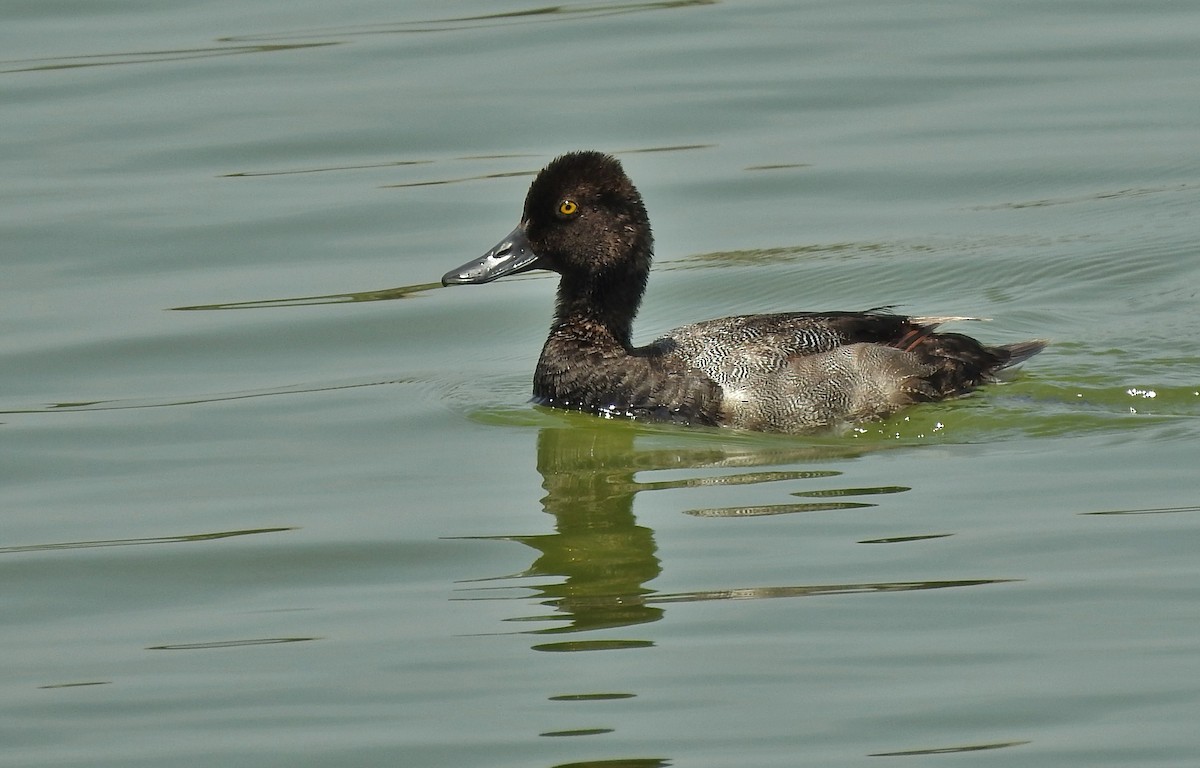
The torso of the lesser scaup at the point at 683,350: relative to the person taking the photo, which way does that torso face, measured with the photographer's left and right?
facing to the left of the viewer
